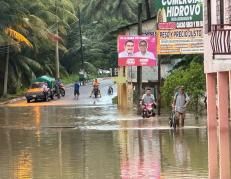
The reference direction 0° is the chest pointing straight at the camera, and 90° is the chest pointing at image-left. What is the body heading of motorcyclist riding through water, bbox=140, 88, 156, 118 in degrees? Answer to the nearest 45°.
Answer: approximately 0°

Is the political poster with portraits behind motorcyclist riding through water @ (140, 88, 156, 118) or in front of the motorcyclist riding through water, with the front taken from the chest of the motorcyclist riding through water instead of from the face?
behind

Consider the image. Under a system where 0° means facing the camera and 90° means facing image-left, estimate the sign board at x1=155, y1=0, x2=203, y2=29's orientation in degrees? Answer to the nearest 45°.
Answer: approximately 0°
